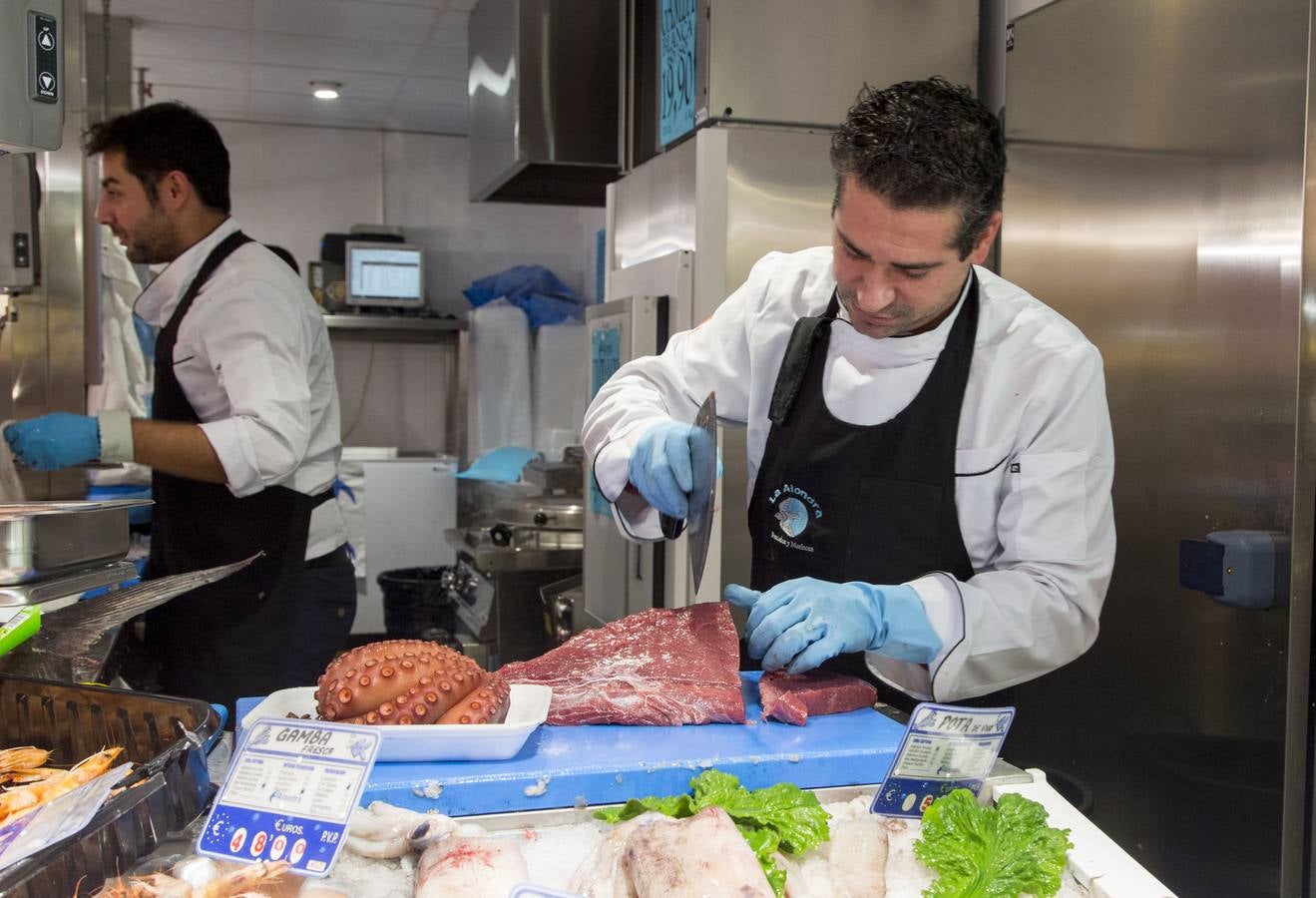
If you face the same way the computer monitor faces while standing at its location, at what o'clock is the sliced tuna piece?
The sliced tuna piece is roughly at 12 o'clock from the computer monitor.

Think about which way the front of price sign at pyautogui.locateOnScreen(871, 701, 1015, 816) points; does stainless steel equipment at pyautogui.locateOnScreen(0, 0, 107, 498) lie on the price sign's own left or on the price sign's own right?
on the price sign's own right

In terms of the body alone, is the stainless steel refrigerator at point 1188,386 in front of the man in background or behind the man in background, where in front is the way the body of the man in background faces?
behind

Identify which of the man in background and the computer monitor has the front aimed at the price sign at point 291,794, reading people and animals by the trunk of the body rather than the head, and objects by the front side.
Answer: the computer monitor

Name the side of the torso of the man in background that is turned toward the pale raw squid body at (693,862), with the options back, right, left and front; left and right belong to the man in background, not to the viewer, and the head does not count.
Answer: left

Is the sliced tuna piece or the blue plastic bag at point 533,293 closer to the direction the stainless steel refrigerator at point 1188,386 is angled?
the sliced tuna piece

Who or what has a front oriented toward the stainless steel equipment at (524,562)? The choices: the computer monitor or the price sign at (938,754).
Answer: the computer monitor

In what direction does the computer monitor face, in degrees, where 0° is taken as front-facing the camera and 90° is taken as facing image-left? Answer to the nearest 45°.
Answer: approximately 0°

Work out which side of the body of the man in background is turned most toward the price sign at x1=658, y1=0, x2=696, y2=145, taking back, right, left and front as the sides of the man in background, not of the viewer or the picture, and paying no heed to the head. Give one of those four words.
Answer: back

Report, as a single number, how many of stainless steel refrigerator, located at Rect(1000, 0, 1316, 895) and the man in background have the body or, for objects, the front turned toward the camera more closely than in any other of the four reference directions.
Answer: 1

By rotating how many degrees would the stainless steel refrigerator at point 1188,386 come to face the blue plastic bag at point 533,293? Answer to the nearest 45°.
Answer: approximately 135° to its right

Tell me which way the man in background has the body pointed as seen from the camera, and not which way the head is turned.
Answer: to the viewer's left
